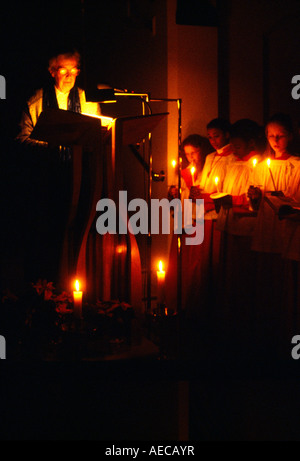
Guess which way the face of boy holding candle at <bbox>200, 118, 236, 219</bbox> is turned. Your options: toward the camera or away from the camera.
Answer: toward the camera

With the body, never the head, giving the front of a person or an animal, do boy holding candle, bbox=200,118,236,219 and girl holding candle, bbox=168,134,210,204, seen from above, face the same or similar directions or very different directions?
same or similar directions

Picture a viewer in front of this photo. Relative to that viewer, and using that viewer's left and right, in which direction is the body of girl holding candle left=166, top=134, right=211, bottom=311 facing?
facing the viewer and to the left of the viewer

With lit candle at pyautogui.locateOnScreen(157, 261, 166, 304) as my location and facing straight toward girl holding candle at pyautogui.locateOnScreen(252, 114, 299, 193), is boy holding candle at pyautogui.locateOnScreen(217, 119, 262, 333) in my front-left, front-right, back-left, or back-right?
front-left

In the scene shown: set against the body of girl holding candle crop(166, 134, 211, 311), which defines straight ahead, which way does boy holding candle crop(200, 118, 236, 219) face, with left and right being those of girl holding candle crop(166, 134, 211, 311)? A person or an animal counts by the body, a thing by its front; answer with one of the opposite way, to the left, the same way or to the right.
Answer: the same way

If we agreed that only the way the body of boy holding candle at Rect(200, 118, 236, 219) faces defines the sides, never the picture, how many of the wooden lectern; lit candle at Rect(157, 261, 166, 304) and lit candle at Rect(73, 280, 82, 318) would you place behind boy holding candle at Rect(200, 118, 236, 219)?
0

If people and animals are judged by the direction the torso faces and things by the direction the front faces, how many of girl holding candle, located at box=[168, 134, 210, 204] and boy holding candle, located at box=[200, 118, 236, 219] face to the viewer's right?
0

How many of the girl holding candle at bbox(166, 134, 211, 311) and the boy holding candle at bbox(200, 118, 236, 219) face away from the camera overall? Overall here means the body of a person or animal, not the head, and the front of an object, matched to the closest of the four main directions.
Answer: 0

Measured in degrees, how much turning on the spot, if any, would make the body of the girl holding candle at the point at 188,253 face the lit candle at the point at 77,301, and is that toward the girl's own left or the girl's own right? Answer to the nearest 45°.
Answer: approximately 45° to the girl's own left
